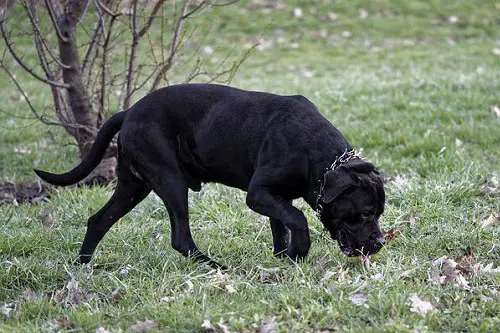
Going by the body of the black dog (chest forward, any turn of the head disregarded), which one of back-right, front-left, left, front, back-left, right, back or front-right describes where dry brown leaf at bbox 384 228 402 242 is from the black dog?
front

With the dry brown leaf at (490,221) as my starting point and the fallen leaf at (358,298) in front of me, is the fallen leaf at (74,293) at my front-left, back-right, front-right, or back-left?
front-right

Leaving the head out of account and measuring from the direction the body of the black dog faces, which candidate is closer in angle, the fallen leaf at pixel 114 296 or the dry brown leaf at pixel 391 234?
the dry brown leaf

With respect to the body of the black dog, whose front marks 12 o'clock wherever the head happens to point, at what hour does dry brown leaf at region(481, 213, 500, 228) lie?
The dry brown leaf is roughly at 12 o'clock from the black dog.

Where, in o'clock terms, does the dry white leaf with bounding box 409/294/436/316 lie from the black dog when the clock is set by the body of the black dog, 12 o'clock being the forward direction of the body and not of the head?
The dry white leaf is roughly at 2 o'clock from the black dog.

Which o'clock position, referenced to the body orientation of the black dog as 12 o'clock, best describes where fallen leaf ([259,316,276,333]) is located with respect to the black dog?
The fallen leaf is roughly at 3 o'clock from the black dog.

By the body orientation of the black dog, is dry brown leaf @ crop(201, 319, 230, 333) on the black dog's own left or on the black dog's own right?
on the black dog's own right

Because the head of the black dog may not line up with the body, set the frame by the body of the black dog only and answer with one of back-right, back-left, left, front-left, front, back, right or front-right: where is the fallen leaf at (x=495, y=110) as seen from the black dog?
front-left

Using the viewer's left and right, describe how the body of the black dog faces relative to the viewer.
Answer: facing to the right of the viewer

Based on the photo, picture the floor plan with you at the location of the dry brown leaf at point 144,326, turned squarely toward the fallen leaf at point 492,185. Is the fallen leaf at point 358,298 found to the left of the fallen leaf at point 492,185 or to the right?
right

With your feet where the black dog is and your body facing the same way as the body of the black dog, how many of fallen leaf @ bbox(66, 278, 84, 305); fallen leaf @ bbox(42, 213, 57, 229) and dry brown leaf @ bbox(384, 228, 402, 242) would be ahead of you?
1

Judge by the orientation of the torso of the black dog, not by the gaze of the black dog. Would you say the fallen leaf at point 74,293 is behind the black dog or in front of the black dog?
behind

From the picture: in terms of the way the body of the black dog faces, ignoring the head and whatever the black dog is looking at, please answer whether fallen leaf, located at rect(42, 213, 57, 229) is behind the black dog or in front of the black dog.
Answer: behind
